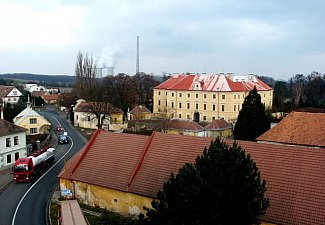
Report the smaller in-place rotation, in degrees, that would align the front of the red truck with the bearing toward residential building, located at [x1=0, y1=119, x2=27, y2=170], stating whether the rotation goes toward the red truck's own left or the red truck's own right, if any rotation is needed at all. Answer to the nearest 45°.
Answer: approximately 135° to the red truck's own right

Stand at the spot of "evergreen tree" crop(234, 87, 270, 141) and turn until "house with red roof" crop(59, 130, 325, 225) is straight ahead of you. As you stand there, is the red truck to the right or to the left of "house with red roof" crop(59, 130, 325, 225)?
right

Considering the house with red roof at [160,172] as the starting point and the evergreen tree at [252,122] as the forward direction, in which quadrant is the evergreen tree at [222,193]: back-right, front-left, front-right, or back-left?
back-right

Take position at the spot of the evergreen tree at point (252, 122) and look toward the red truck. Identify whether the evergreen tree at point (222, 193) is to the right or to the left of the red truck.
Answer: left

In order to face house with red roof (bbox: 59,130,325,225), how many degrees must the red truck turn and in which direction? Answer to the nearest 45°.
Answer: approximately 90° to its left

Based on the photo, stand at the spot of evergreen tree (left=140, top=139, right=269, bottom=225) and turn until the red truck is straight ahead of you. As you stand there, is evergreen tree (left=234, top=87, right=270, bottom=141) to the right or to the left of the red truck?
right

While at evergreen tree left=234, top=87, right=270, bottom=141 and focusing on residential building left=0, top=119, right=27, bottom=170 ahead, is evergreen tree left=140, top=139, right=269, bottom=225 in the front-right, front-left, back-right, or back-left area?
front-left

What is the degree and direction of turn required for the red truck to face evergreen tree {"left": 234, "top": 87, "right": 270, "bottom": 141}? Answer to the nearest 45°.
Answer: approximately 135° to its left

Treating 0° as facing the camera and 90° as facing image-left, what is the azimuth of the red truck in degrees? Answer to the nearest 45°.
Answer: approximately 45°
